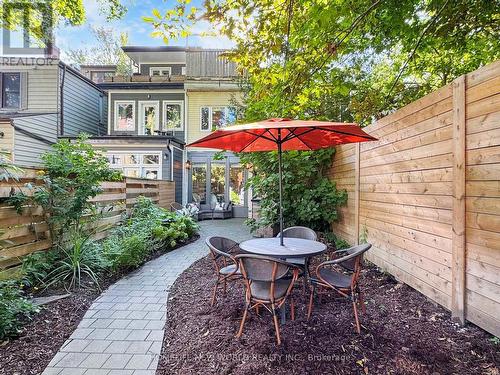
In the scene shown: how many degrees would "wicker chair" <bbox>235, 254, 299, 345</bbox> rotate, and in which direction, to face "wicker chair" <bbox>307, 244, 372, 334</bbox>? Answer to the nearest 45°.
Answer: approximately 45° to its right

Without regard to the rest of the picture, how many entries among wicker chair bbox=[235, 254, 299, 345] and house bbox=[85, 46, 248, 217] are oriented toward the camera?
1

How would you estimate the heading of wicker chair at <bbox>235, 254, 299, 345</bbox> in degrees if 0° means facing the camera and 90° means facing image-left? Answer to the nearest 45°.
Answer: approximately 225°

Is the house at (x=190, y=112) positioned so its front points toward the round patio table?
yes

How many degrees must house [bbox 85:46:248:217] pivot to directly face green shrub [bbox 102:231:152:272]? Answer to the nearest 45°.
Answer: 0° — it already faces it

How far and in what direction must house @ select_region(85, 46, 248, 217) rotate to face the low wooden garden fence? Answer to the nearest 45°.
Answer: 0° — it already faces it

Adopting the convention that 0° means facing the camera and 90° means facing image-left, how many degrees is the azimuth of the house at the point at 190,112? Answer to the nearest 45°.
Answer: approximately 0°

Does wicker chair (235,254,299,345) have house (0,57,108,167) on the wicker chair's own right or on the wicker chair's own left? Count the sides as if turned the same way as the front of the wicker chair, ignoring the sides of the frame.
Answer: on the wicker chair's own left

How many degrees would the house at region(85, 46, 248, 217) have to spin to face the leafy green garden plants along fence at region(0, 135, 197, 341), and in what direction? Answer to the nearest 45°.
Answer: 0° — it already faces it
